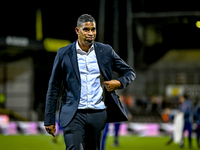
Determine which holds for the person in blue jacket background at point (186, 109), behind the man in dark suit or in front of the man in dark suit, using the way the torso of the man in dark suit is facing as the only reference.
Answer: behind

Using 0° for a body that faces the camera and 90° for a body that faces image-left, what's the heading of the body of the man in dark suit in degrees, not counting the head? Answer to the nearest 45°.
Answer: approximately 0°
